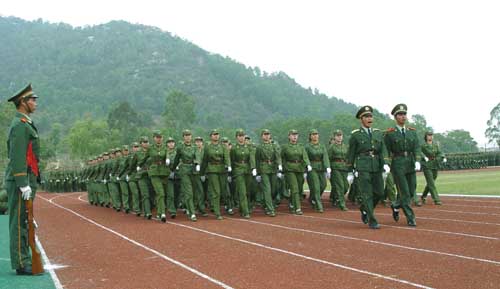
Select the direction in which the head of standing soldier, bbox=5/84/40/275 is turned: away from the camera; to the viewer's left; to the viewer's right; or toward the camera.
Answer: to the viewer's right

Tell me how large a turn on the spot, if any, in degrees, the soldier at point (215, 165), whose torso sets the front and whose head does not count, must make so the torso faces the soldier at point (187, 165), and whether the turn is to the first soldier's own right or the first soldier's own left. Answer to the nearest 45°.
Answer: approximately 135° to the first soldier's own right

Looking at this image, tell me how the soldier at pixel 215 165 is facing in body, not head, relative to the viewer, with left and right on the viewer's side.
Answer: facing the viewer and to the right of the viewer

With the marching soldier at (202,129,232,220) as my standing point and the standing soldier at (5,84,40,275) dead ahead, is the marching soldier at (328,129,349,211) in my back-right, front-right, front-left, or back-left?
back-left

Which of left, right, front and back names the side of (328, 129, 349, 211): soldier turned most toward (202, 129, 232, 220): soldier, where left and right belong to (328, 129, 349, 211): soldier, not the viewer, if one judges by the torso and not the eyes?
right

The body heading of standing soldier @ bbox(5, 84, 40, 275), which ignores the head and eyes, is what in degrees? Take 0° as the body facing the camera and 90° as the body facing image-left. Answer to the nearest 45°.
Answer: approximately 270°

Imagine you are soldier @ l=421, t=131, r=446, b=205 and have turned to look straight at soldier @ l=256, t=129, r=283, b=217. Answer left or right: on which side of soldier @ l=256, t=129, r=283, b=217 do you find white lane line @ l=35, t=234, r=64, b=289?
left

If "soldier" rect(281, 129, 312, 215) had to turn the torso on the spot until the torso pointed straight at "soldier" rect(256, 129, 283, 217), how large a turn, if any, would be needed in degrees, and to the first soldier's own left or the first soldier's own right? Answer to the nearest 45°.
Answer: approximately 135° to the first soldier's own right
